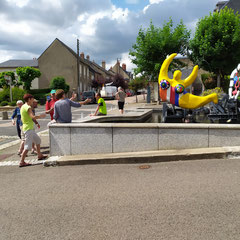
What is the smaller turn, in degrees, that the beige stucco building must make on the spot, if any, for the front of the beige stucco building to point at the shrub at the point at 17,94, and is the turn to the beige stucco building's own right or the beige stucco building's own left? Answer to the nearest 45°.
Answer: approximately 90° to the beige stucco building's own right

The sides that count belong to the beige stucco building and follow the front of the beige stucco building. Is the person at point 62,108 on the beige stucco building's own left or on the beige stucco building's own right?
on the beige stucco building's own right

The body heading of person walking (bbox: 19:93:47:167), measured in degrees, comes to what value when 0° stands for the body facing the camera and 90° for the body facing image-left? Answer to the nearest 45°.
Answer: approximately 270°

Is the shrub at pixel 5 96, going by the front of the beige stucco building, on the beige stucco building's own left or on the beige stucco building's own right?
on the beige stucco building's own right
